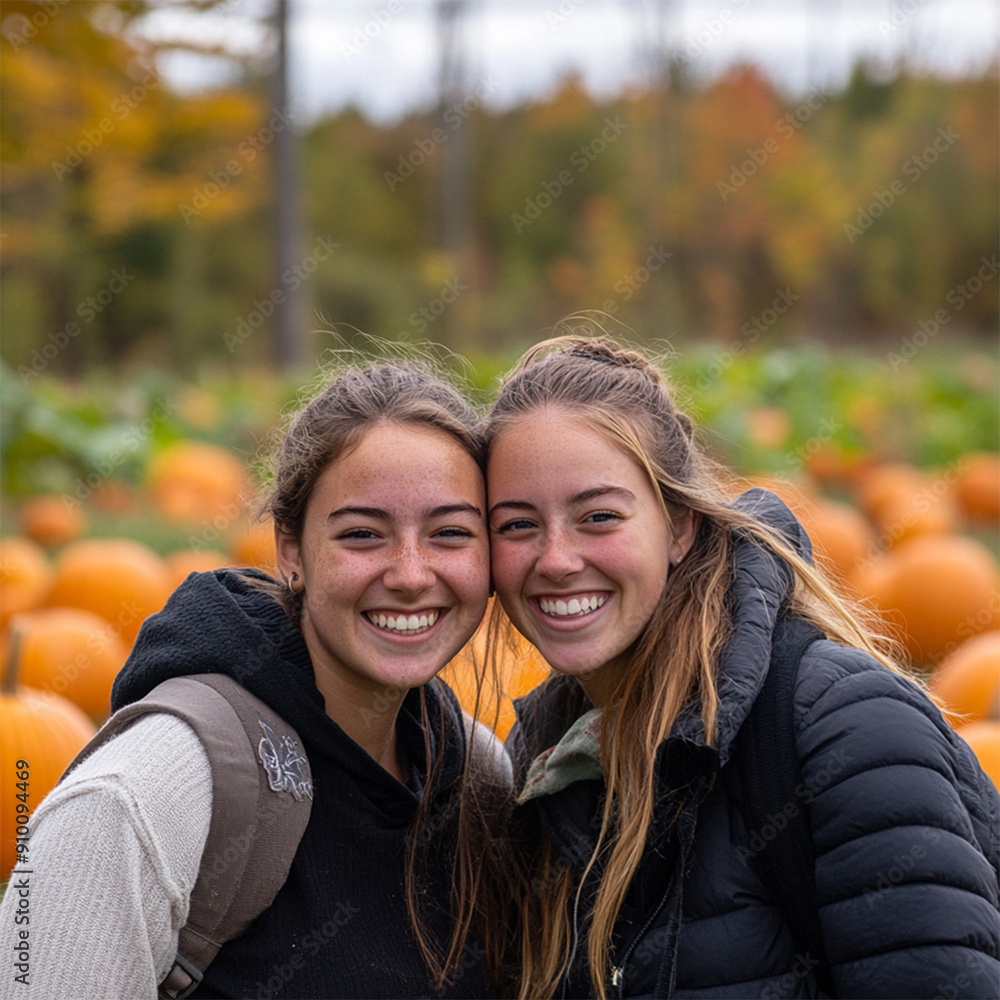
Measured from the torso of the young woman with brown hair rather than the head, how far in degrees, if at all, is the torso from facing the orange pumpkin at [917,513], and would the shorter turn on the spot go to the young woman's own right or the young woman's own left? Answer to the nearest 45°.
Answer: approximately 90° to the young woman's own left

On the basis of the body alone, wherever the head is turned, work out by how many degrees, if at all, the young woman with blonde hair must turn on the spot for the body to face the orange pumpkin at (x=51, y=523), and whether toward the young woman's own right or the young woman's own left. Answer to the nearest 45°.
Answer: approximately 90° to the young woman's own right

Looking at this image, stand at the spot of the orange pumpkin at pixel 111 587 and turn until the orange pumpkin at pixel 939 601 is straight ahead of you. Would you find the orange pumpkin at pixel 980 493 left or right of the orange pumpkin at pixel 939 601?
left

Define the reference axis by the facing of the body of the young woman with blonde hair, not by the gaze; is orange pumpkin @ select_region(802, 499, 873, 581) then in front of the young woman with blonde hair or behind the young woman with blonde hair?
behind

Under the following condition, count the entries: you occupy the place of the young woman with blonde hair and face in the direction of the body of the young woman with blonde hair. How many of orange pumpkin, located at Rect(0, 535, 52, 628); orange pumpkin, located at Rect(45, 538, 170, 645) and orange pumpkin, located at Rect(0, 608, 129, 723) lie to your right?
3

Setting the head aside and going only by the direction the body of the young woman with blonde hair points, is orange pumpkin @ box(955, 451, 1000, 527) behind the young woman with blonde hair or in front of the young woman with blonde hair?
behind

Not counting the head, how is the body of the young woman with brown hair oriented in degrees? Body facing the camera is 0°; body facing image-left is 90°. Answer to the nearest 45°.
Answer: approximately 315°

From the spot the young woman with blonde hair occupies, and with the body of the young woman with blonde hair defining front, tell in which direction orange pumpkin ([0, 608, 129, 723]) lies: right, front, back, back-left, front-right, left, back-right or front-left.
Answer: right

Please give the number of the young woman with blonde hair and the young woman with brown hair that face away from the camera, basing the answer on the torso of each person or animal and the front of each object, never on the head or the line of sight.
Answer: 0

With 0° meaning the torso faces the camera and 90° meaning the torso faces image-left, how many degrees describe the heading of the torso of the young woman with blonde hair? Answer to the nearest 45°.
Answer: approximately 45°
